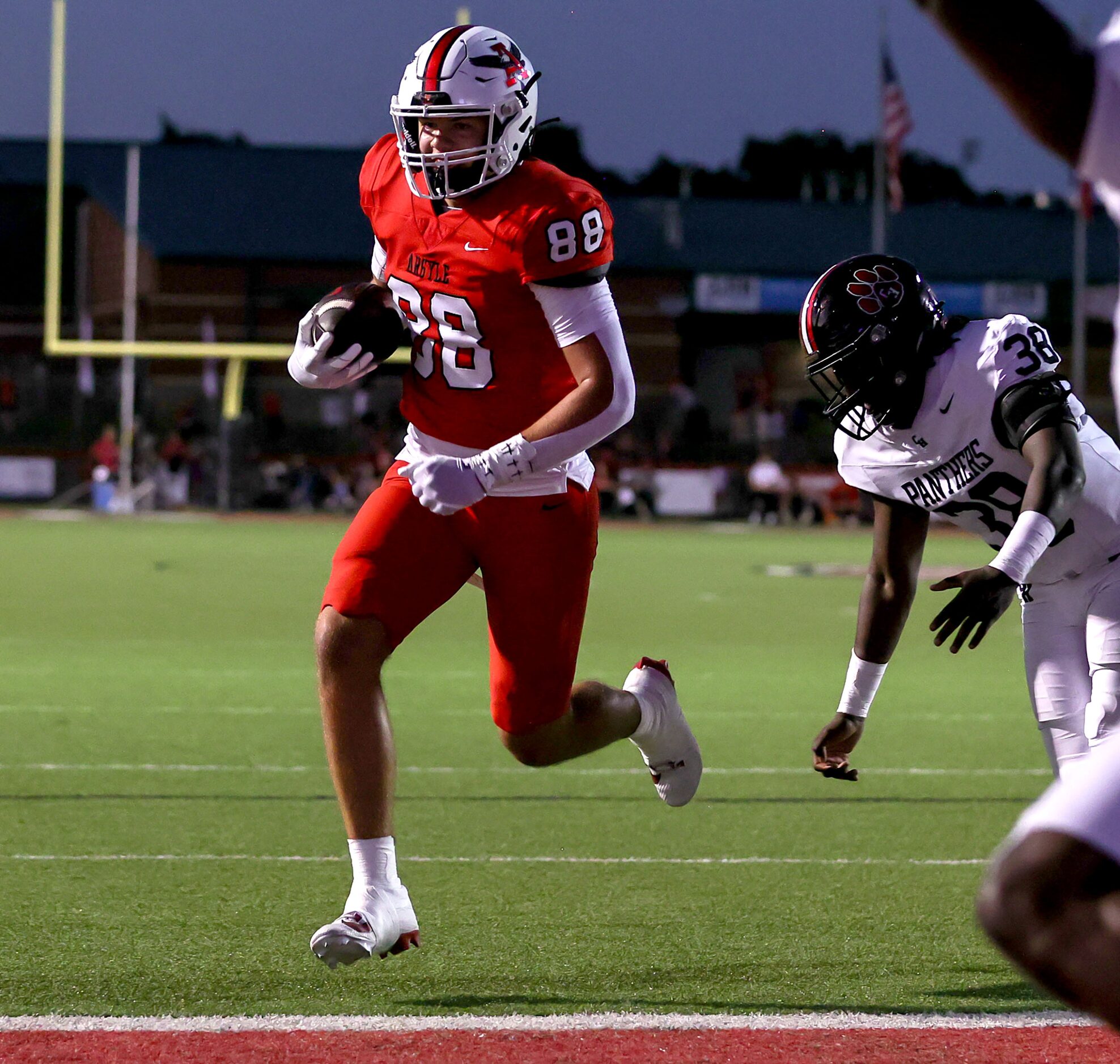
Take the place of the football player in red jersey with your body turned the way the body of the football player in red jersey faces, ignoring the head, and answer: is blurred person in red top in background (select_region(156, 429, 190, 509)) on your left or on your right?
on your right

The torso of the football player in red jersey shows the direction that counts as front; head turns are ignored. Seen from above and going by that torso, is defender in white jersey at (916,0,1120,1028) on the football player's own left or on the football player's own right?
on the football player's own left

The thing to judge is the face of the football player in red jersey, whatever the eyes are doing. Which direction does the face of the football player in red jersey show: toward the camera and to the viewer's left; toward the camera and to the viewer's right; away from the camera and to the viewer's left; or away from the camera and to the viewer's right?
toward the camera and to the viewer's left

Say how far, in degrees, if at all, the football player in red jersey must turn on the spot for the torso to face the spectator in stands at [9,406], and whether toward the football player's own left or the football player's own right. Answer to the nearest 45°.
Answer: approximately 135° to the football player's own right

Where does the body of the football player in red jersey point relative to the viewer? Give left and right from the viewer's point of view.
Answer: facing the viewer and to the left of the viewer

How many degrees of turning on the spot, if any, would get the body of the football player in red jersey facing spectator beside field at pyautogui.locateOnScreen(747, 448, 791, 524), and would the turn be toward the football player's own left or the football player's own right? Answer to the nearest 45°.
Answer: approximately 135° to the football player's own right

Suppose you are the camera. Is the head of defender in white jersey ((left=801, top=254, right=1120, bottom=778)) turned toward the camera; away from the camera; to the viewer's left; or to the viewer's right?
to the viewer's left

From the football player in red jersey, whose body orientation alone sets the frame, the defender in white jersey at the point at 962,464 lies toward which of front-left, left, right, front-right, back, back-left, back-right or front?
back-left

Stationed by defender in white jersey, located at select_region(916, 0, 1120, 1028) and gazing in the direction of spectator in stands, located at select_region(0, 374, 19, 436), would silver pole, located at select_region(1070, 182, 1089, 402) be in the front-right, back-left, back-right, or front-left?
front-right

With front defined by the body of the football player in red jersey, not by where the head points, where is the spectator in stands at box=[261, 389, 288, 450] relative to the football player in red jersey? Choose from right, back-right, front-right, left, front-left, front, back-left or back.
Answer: back-right

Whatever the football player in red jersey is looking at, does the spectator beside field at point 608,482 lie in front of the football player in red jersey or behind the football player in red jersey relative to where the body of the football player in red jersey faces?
behind

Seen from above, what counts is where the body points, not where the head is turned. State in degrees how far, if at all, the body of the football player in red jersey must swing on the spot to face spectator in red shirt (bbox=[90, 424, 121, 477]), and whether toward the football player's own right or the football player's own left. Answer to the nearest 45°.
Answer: approximately 135° to the football player's own right

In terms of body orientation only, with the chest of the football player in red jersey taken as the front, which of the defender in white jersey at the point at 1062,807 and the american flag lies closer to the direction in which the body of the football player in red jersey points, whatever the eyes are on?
the defender in white jersey
